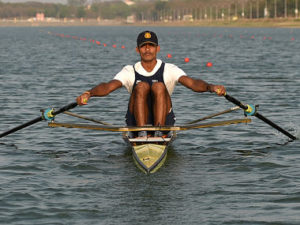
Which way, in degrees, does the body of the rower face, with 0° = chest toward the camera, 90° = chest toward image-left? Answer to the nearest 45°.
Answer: approximately 0°
